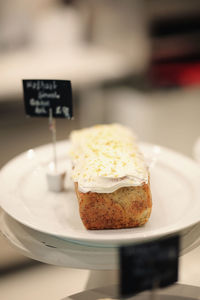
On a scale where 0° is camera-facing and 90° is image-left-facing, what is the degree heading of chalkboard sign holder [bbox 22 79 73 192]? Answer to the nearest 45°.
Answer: approximately 0°

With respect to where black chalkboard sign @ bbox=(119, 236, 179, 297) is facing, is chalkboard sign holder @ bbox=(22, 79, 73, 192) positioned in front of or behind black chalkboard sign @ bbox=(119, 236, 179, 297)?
behind

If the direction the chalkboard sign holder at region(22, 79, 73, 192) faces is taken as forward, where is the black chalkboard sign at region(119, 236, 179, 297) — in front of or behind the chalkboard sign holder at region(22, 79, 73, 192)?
in front

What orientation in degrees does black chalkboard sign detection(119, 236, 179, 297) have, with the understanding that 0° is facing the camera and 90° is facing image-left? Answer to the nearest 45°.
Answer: approximately 315°

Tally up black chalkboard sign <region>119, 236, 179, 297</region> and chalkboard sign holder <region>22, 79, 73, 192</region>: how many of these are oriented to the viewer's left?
0
